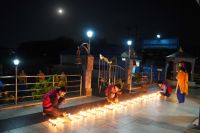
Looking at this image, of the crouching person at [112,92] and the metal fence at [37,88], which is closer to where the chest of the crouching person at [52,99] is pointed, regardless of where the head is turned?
the crouching person

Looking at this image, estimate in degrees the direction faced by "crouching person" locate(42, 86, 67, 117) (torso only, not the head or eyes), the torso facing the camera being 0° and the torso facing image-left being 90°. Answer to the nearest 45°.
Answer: approximately 270°

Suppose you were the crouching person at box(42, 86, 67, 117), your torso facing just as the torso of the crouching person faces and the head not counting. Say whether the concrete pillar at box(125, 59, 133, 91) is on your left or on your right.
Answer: on your left

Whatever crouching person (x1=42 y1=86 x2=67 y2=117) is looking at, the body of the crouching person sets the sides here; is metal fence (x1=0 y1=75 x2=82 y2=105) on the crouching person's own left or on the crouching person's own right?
on the crouching person's own left

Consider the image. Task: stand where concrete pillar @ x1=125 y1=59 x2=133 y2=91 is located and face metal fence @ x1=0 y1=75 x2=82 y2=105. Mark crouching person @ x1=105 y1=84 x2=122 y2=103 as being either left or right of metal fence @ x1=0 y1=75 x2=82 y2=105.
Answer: left
